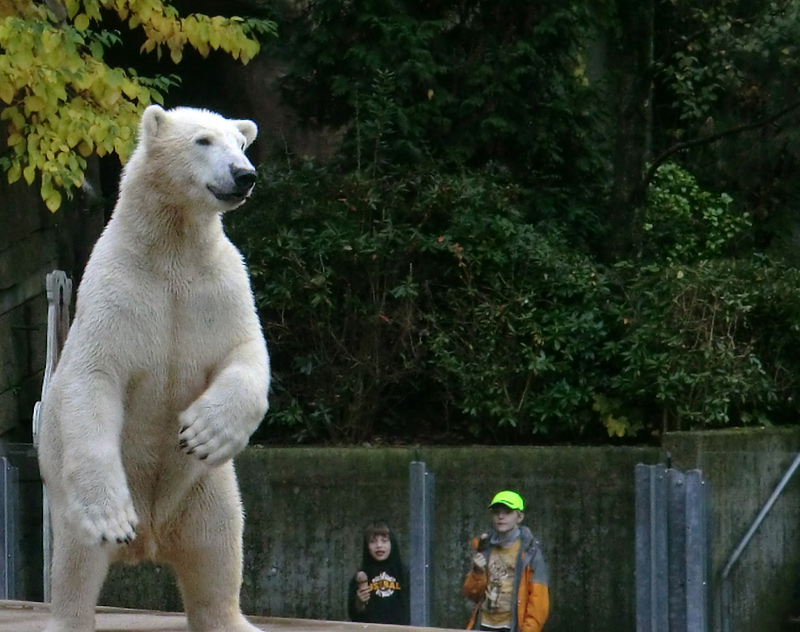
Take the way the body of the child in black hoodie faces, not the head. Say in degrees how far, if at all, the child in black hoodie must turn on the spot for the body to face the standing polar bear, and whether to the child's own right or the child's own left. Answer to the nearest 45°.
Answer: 0° — they already face it

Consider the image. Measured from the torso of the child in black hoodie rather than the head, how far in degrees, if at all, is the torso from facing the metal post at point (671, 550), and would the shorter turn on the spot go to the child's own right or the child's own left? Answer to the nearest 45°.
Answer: approximately 90° to the child's own left

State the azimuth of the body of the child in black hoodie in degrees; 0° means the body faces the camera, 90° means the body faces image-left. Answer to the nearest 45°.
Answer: approximately 0°

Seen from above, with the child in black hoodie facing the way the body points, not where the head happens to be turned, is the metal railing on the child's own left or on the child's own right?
on the child's own left

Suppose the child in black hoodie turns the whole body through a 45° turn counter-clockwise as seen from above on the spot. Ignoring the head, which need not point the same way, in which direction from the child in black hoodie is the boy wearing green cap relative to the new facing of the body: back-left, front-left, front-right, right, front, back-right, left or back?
front

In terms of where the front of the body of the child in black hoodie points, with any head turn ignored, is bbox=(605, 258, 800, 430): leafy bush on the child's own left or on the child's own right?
on the child's own left

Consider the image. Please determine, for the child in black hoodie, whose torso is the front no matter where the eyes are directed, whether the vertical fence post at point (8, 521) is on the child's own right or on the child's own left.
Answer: on the child's own right

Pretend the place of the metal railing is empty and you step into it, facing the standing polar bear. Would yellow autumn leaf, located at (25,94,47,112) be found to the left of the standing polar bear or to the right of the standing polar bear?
right
